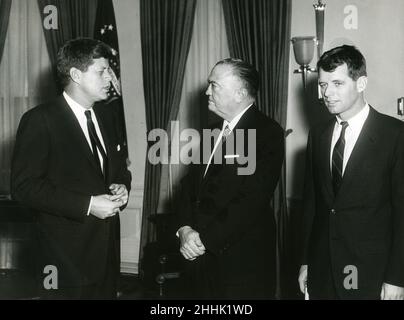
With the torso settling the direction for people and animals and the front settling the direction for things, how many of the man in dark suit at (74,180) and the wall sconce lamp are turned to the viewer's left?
0

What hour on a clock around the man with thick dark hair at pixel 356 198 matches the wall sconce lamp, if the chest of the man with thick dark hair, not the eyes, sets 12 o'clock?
The wall sconce lamp is roughly at 4 o'clock from the man with thick dark hair.

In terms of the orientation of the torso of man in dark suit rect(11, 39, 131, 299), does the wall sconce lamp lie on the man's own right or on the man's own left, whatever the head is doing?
on the man's own left

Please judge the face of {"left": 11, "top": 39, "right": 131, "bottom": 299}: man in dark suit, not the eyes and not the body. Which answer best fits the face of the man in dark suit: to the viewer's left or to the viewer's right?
to the viewer's right

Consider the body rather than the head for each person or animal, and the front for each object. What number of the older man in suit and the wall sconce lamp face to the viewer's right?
0

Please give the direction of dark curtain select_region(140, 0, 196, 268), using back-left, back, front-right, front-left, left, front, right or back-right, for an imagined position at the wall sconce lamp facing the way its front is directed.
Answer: back-right

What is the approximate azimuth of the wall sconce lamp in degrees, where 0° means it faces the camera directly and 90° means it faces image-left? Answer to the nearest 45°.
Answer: approximately 0°

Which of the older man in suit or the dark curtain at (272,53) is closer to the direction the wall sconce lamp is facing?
the older man in suit

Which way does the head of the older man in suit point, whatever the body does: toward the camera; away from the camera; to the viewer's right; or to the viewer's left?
to the viewer's left

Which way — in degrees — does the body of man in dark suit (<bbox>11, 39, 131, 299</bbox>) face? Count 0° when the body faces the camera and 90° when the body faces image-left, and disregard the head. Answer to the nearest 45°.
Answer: approximately 315°

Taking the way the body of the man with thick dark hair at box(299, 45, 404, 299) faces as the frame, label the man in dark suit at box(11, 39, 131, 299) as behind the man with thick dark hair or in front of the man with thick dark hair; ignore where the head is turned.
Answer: in front

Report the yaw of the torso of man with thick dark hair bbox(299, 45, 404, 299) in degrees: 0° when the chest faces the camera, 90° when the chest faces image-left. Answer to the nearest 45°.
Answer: approximately 45°
